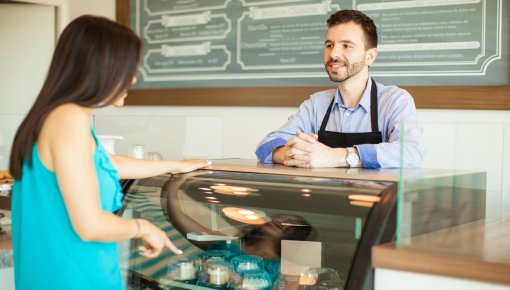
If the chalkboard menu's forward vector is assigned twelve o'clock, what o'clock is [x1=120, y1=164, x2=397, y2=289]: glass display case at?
The glass display case is roughly at 12 o'clock from the chalkboard menu.

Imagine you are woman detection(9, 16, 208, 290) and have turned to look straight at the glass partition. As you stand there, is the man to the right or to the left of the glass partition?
left

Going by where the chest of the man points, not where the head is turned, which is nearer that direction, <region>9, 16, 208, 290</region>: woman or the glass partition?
the woman

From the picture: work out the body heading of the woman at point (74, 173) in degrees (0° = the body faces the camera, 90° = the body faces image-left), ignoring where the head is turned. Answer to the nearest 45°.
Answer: approximately 270°

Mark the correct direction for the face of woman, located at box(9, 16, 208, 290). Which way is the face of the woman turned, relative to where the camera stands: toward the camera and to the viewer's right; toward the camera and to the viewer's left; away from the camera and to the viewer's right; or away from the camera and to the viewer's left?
away from the camera and to the viewer's right

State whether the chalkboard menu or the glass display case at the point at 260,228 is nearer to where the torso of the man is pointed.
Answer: the glass display case

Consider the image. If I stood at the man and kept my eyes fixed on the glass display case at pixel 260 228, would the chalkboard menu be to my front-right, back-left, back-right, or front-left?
back-right

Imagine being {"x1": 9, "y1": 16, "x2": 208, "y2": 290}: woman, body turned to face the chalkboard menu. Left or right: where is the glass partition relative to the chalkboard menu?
right

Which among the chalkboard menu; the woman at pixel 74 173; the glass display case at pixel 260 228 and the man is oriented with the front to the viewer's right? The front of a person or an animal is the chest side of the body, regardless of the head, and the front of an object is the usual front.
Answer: the woman

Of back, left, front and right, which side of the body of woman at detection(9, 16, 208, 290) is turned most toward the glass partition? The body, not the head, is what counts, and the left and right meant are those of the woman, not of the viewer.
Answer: front

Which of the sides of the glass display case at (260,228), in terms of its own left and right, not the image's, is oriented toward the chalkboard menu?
back

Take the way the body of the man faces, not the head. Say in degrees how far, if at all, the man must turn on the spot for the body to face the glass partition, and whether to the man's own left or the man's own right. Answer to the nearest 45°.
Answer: approximately 45° to the man's own left

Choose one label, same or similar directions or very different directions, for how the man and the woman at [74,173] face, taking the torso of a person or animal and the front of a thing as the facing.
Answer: very different directions

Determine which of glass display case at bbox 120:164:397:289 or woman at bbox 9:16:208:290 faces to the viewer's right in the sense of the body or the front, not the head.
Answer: the woman

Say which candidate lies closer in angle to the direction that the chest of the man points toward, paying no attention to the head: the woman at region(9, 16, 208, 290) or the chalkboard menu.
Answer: the woman
